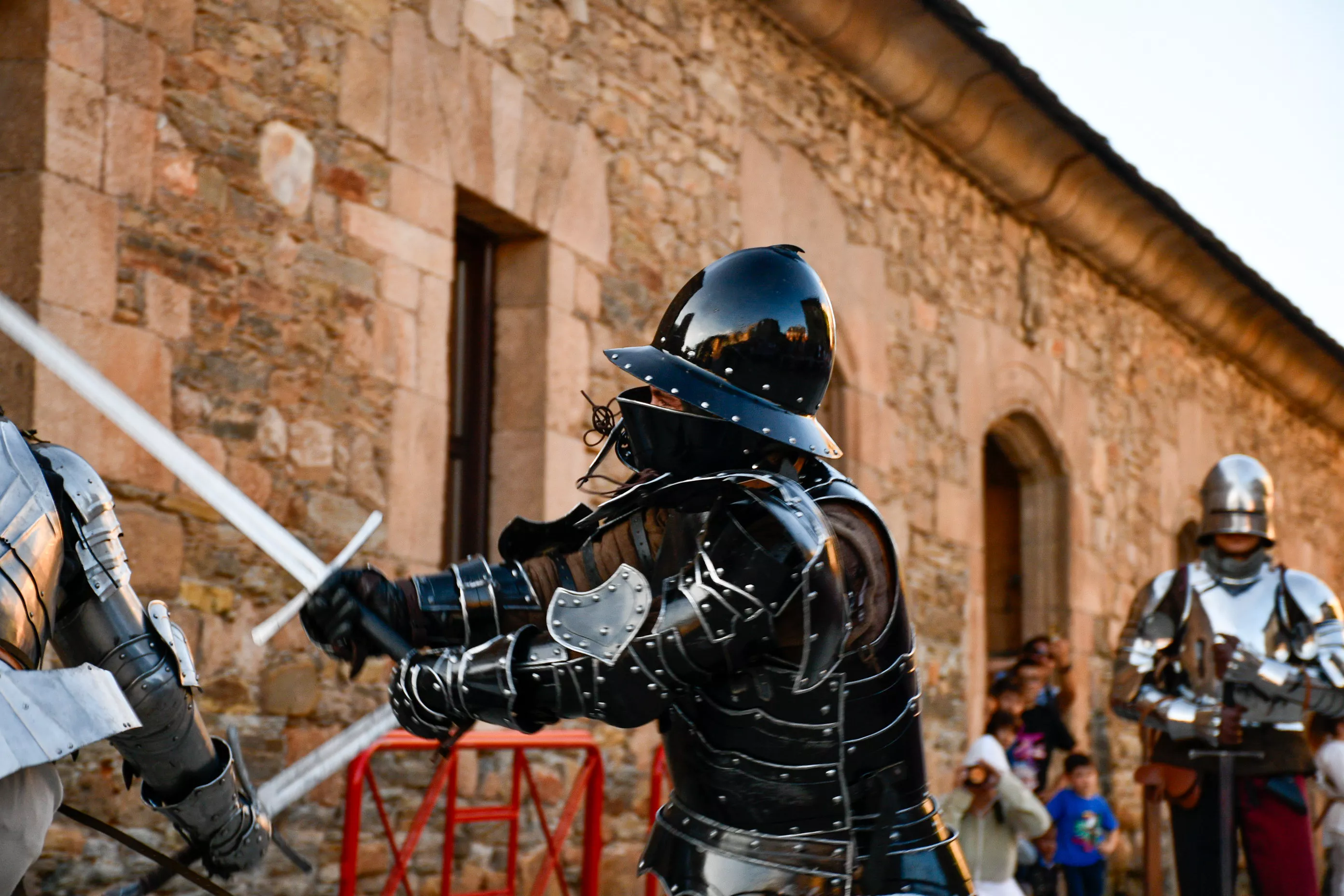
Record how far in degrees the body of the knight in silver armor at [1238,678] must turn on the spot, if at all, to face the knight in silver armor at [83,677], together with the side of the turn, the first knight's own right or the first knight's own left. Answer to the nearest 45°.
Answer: approximately 45° to the first knight's own right

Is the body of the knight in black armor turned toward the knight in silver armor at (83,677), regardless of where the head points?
yes

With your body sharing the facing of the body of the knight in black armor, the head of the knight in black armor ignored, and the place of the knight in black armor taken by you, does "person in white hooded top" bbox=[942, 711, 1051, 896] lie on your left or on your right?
on your right

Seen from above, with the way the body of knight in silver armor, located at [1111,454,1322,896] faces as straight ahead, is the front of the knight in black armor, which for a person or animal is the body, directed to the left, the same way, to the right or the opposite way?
to the right

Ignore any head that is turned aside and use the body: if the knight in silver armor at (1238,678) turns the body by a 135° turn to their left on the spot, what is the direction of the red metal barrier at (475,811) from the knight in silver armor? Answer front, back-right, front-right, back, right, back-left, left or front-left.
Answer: back

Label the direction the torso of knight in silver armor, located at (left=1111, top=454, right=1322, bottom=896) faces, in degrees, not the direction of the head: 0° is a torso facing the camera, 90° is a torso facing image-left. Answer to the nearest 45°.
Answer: approximately 0°

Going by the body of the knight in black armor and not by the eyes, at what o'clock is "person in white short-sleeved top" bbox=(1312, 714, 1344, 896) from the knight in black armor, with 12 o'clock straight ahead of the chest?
The person in white short-sleeved top is roughly at 4 o'clock from the knight in black armor.

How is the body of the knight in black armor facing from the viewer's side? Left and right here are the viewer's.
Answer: facing to the left of the viewer

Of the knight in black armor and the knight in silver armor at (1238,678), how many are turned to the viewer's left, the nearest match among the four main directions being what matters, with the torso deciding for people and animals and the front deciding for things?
1

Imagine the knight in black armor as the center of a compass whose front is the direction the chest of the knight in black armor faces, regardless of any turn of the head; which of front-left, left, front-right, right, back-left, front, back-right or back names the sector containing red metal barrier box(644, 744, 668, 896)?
right
